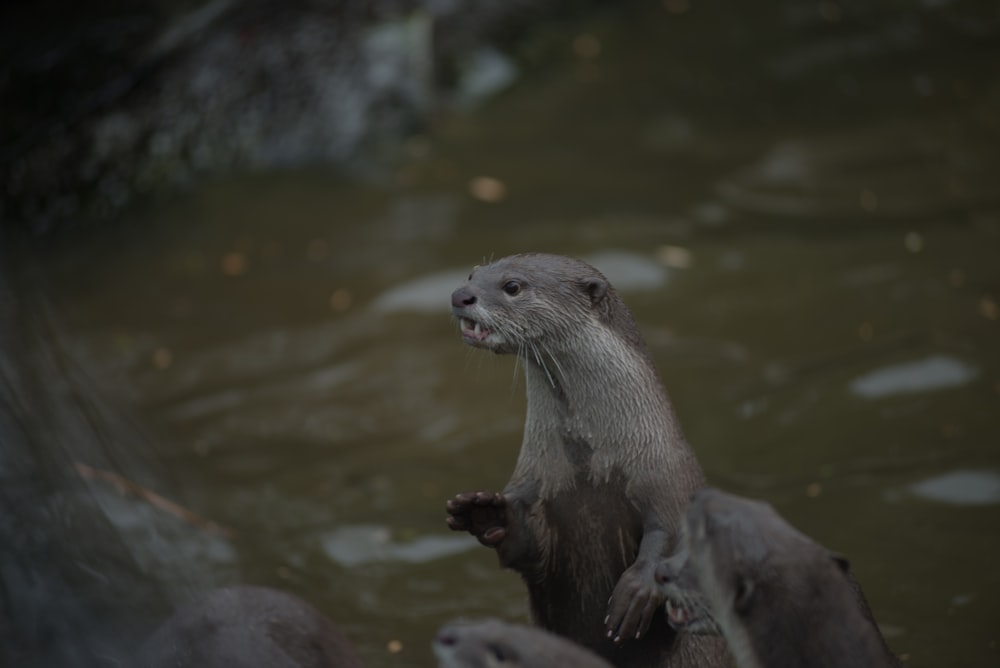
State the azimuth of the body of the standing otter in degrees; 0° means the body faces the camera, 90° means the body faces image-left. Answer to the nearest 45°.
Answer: approximately 45°

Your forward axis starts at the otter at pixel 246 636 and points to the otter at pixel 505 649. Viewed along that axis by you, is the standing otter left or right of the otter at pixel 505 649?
left

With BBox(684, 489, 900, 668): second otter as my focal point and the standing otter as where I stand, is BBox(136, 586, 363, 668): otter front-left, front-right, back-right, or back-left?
back-right

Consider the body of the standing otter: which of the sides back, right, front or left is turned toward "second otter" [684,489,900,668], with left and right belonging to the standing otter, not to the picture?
left
